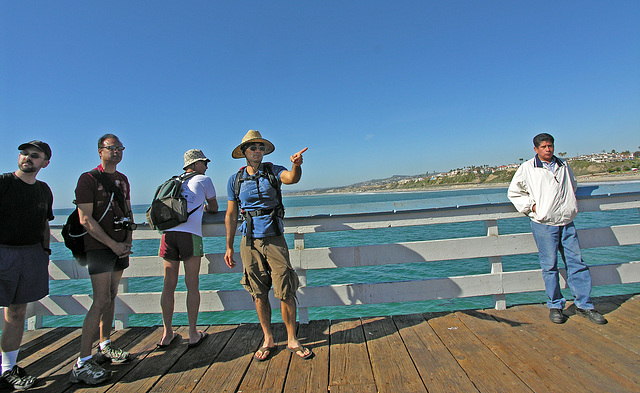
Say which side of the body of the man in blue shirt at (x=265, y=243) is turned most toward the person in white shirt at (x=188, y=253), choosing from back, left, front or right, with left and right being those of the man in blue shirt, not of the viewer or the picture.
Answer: right

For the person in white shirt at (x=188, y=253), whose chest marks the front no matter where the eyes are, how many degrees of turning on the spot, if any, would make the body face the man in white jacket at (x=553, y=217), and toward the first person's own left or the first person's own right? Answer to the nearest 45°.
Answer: approximately 45° to the first person's own right

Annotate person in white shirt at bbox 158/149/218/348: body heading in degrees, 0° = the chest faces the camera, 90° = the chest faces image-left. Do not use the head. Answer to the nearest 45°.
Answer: approximately 225°

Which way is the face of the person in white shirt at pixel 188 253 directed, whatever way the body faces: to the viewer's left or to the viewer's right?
to the viewer's right

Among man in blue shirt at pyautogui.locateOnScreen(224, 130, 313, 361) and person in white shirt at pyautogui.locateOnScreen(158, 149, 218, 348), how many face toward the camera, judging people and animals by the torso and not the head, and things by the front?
1

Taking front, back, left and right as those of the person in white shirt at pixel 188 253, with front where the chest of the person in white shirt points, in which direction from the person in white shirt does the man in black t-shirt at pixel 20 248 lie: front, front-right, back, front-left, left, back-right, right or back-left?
back-left

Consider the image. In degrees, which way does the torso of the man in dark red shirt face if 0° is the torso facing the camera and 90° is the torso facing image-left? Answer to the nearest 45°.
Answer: approximately 315°

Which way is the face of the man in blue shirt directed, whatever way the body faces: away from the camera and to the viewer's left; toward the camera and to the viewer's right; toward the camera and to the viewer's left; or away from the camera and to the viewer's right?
toward the camera and to the viewer's right
